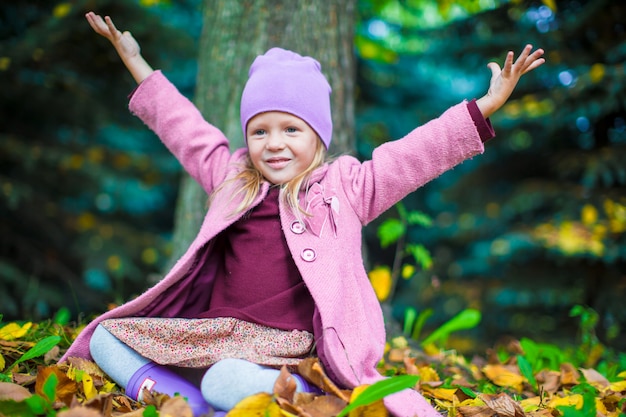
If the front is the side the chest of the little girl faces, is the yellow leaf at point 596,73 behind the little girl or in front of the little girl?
behind

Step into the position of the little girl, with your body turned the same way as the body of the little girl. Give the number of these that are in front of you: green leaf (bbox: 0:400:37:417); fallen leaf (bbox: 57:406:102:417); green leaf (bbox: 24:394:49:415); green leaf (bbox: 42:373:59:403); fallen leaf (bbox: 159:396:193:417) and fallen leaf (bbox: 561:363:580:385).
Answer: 5

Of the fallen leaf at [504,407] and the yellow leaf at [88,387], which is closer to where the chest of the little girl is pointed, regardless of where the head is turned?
the yellow leaf

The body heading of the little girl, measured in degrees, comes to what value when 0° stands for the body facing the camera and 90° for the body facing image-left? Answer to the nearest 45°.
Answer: approximately 45°

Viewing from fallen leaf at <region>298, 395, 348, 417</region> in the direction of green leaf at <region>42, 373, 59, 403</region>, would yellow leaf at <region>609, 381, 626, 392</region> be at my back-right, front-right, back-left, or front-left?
back-right

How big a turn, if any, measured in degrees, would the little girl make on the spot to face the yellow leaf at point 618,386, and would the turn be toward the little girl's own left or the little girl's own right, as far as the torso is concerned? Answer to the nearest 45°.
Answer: approximately 135° to the little girl's own left
